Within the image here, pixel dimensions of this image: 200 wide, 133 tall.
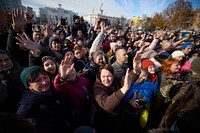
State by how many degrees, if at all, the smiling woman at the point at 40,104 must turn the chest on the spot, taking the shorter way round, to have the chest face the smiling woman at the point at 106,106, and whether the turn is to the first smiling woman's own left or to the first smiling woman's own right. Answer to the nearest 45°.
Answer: approximately 45° to the first smiling woman's own left

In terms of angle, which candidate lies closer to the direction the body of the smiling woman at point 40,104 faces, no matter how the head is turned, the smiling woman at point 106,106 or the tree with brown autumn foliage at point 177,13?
the smiling woman

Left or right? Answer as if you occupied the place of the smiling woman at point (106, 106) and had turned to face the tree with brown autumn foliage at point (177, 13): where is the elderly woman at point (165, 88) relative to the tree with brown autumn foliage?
right

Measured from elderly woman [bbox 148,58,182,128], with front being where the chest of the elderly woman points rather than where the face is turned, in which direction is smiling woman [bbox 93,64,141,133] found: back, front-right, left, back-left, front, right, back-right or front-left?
back-right

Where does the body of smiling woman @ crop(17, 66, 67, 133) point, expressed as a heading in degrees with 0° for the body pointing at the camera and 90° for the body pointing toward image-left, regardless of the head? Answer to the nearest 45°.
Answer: approximately 315°

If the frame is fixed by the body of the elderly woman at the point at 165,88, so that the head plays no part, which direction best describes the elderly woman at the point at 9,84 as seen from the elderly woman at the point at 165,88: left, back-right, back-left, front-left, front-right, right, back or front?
back-right

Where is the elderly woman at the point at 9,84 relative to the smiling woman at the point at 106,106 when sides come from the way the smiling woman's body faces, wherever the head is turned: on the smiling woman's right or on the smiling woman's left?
on the smiling woman's right

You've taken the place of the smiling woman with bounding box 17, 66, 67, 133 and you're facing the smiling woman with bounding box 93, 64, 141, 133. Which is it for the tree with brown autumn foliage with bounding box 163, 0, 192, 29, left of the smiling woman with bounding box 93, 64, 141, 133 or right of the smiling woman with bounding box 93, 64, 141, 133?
left
